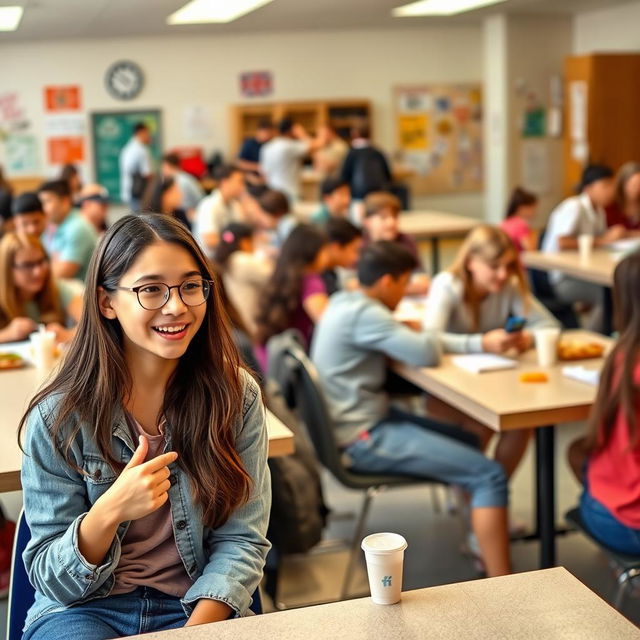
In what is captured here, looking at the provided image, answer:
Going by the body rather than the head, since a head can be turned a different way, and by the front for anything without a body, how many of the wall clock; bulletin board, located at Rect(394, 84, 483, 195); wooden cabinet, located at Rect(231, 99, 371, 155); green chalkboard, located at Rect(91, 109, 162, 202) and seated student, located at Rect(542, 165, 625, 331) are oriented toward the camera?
4

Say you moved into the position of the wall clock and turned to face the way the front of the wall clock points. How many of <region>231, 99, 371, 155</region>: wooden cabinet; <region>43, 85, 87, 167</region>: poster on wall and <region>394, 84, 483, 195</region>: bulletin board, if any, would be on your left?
2

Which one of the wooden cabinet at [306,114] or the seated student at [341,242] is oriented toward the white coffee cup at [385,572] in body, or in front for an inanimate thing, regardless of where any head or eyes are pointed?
the wooden cabinet

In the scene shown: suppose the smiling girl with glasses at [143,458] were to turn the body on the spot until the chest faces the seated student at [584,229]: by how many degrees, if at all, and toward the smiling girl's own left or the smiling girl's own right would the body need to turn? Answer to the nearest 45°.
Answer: approximately 90° to the smiling girl's own left

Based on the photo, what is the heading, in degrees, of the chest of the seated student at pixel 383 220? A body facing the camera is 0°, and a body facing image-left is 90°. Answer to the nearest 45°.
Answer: approximately 315°
